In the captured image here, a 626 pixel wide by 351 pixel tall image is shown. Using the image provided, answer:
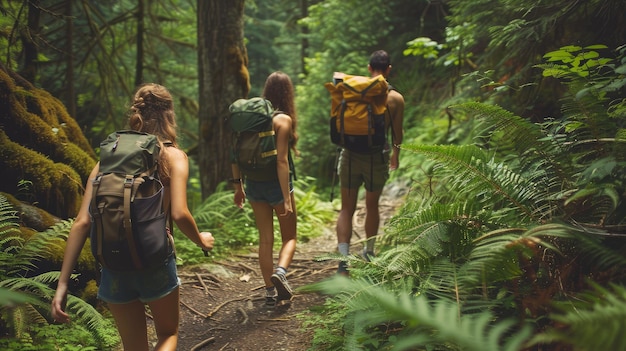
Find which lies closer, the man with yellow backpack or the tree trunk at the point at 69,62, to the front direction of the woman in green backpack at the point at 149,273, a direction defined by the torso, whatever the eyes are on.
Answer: the man with yellow backpack

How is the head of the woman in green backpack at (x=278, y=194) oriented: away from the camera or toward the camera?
away from the camera

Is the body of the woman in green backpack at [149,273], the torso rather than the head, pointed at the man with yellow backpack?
yes

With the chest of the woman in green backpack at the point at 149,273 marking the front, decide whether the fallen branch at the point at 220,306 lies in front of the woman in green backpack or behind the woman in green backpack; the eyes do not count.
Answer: in front

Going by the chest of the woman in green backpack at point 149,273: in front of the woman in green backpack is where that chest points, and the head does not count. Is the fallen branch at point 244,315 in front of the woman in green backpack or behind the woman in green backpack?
in front

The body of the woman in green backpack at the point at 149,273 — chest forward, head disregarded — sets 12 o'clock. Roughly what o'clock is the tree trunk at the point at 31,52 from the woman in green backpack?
The tree trunk is roughly at 10 o'clock from the woman in green backpack.

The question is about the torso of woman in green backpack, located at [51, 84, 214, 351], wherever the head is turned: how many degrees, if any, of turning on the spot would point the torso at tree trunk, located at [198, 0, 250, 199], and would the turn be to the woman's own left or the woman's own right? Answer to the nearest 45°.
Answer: approximately 45° to the woman's own left

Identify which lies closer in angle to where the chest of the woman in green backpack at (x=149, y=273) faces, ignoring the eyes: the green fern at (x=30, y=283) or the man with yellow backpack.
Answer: the man with yellow backpack

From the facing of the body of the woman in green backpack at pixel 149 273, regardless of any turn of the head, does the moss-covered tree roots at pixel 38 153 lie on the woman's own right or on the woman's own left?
on the woman's own left

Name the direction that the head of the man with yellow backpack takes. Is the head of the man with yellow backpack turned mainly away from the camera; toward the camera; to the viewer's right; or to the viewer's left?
away from the camera

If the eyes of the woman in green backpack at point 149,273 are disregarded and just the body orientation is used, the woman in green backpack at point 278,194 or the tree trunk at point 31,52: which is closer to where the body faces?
the woman in green backpack

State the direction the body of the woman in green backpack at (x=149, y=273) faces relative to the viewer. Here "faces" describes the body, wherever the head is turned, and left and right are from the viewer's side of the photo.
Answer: facing away from the viewer and to the right of the viewer

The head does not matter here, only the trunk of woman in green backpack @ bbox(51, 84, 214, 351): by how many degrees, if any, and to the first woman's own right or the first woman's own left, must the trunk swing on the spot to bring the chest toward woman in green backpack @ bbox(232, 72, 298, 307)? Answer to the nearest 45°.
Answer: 0° — they already face them
